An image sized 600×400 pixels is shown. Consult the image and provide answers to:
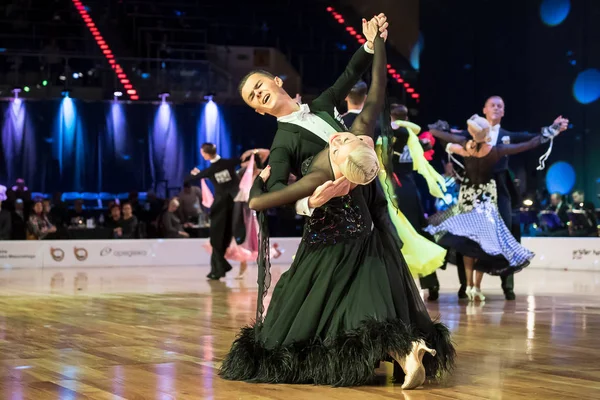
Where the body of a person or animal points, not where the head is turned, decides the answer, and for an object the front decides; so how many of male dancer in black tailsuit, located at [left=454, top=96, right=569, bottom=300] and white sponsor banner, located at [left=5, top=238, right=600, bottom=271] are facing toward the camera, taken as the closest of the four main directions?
2

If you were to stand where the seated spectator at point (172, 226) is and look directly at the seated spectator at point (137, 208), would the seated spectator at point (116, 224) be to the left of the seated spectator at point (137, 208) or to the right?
left

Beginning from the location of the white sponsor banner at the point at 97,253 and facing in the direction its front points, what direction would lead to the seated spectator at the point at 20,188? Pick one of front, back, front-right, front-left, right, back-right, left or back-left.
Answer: back-right

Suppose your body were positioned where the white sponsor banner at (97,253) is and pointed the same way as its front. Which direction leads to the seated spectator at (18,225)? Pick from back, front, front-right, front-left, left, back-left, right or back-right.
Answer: right

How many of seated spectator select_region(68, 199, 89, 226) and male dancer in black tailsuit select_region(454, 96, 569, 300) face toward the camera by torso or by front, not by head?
2

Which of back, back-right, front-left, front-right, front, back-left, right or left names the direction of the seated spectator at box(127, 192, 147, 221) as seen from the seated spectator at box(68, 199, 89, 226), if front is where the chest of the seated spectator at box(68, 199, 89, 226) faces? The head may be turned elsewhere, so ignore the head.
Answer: left

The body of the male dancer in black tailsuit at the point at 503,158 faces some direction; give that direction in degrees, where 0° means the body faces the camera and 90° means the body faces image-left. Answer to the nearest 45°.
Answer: approximately 0°

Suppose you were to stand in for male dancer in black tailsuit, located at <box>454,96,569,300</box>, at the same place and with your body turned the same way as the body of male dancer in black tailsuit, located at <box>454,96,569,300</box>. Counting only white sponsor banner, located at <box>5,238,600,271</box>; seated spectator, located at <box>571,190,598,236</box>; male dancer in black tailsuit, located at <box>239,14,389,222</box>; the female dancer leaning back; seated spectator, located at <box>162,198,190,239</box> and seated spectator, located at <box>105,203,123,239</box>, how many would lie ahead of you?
2

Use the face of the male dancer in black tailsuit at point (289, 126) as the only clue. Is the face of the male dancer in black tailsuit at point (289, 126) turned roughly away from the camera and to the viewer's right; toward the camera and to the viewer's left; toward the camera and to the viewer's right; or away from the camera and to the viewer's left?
toward the camera and to the viewer's left

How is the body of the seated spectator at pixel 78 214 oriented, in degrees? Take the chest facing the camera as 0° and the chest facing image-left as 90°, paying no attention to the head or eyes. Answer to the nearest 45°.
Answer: approximately 0°

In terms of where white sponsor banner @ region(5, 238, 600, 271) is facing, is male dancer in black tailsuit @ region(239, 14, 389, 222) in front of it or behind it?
in front

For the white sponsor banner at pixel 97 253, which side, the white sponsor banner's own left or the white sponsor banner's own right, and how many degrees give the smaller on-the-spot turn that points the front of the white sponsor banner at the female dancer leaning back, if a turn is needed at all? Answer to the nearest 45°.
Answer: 0° — it already faces them

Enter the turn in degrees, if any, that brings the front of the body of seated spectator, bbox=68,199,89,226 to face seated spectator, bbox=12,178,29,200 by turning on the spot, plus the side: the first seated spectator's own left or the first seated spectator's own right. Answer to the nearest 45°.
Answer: approximately 135° to the first seated spectator's own right
